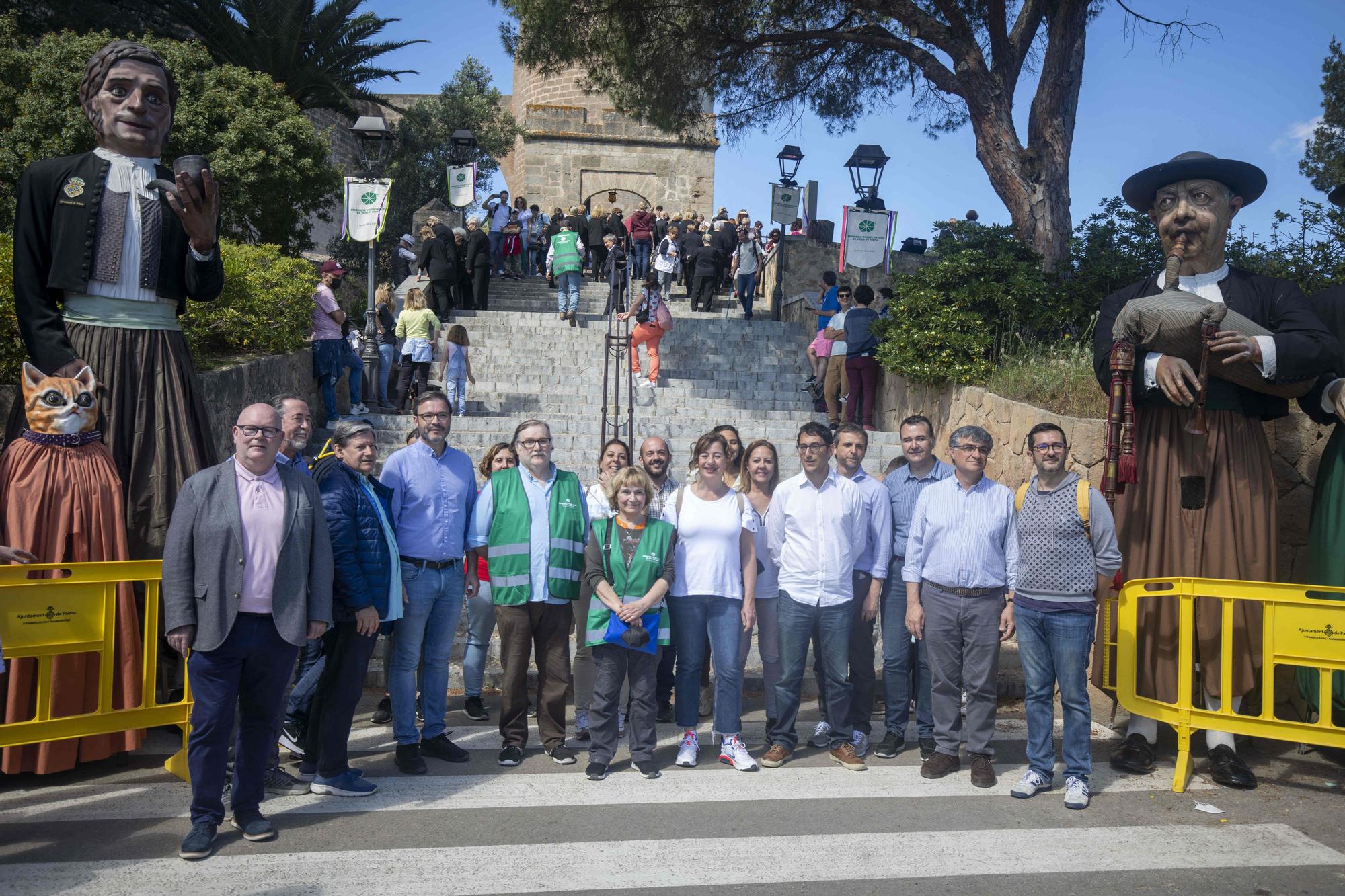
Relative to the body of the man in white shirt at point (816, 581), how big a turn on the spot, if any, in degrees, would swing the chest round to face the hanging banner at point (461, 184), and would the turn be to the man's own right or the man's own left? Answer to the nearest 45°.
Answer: approximately 135° to the man's own right

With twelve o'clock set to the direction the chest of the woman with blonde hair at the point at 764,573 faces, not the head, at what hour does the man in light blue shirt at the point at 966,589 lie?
The man in light blue shirt is roughly at 10 o'clock from the woman with blonde hair.

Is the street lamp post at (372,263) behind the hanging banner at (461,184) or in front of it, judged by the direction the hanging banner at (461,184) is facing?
in front

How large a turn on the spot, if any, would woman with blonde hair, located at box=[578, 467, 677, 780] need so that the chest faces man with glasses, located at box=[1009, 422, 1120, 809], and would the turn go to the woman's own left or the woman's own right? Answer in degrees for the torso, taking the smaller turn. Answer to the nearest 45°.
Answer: approximately 90° to the woman's own left

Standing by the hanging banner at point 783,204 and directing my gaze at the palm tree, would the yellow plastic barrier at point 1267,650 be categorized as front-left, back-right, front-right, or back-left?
back-left

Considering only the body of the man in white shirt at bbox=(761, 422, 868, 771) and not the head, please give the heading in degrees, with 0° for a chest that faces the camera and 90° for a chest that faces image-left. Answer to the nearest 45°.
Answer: approximately 0°

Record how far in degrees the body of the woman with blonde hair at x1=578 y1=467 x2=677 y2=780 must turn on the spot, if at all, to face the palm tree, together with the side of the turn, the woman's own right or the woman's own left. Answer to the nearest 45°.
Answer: approximately 135° to the woman's own right

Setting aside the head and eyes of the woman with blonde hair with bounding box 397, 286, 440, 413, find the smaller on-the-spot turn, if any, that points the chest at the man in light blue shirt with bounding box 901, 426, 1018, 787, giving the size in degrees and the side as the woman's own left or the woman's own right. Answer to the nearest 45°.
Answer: approximately 180°

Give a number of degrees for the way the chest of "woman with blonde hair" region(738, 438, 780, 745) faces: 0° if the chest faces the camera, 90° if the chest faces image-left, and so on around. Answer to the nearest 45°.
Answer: approximately 0°

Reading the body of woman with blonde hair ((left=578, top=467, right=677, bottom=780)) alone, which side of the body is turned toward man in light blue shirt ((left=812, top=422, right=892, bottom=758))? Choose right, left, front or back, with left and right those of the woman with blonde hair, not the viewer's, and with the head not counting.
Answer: left

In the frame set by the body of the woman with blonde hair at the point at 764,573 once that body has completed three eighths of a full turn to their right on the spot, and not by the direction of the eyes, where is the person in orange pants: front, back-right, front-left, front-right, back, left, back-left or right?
front-right

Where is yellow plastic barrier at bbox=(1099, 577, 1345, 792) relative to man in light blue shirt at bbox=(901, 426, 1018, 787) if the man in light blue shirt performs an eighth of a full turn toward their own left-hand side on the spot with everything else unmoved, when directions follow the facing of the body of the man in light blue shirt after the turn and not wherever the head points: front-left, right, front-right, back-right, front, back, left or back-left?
front-left
